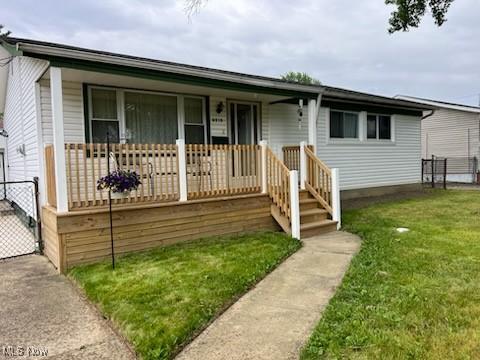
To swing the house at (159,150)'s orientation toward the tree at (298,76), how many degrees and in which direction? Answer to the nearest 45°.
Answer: approximately 135° to its left

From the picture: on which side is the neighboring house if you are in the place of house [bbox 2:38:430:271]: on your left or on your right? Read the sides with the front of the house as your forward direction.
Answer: on your left

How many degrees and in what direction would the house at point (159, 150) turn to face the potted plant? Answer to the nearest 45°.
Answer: approximately 45° to its right

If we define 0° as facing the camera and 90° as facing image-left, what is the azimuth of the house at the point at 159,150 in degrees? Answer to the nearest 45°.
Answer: approximately 315°

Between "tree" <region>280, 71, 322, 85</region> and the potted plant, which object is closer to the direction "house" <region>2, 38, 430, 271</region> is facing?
the potted plant
